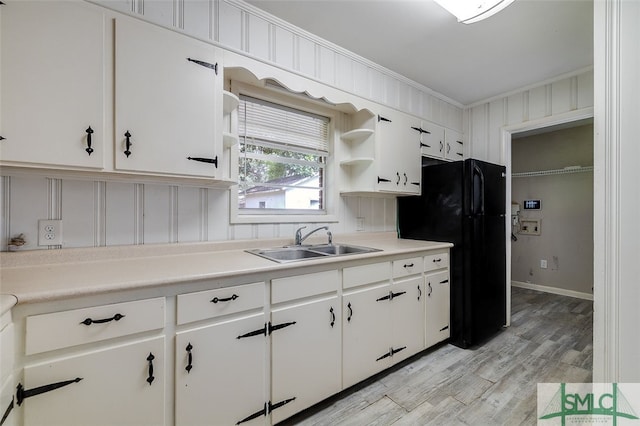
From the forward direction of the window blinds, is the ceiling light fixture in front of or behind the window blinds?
in front

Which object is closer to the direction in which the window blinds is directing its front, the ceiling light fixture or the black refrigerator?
the ceiling light fixture

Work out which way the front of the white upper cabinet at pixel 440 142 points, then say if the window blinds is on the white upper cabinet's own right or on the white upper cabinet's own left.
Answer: on the white upper cabinet's own right

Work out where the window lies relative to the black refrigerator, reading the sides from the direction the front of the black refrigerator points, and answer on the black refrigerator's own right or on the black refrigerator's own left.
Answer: on the black refrigerator's own right

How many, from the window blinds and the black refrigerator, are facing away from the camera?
0

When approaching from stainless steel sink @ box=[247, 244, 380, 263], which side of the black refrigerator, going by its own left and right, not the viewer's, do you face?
right

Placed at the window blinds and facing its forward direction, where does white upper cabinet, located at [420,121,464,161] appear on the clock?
The white upper cabinet is roughly at 10 o'clock from the window blinds.

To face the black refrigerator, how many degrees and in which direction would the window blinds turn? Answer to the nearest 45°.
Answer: approximately 45° to its left
